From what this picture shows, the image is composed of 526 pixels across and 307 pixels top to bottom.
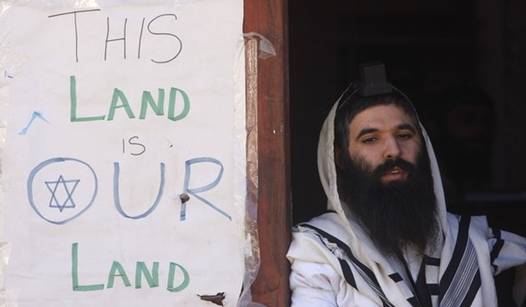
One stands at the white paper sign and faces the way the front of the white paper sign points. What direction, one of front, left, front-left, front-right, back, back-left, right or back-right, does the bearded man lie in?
left

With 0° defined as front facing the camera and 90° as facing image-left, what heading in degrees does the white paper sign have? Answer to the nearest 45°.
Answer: approximately 0°
